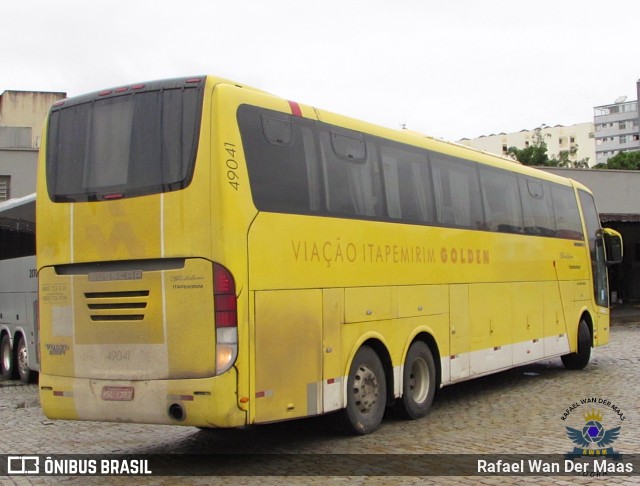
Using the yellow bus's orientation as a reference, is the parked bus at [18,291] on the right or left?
on its left

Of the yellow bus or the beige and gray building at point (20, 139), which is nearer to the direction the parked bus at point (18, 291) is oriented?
the beige and gray building

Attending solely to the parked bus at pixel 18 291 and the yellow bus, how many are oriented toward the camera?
0

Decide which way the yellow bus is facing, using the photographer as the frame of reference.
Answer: facing away from the viewer and to the right of the viewer

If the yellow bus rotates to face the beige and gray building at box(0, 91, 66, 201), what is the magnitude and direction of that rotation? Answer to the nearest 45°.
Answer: approximately 90° to its left
